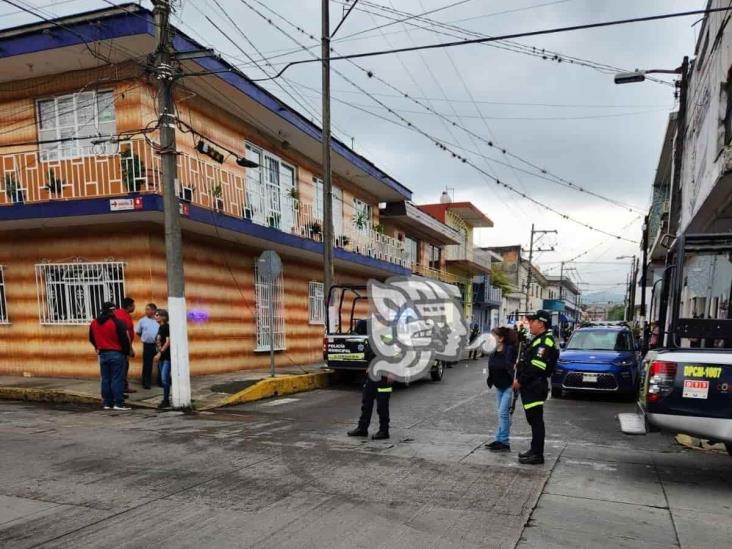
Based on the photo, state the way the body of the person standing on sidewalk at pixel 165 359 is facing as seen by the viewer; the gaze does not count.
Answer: to the viewer's left

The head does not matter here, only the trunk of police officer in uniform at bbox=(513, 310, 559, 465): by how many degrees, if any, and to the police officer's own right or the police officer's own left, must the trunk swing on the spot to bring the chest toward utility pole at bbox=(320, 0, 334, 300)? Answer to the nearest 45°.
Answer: approximately 45° to the police officer's own right

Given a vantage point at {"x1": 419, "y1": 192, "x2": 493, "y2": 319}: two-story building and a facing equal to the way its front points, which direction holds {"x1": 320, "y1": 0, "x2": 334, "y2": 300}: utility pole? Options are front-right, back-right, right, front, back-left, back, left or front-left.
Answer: front-right

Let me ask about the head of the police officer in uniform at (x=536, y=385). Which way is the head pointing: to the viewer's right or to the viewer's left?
to the viewer's left

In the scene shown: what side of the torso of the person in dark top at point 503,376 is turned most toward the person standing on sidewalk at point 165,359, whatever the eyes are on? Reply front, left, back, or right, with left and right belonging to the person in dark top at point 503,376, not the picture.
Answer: front

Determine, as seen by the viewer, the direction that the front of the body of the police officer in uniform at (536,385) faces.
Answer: to the viewer's left

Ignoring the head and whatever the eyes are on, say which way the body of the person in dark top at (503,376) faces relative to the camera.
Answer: to the viewer's left

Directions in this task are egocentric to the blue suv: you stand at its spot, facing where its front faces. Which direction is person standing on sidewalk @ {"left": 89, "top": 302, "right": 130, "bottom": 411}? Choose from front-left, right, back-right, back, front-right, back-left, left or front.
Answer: front-right

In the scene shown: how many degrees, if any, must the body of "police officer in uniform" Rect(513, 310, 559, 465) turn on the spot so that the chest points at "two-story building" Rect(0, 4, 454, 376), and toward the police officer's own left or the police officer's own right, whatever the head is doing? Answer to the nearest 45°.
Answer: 0° — they already face it

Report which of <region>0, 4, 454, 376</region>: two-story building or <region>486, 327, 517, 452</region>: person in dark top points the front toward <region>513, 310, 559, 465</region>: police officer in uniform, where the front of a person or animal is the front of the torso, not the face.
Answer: the two-story building

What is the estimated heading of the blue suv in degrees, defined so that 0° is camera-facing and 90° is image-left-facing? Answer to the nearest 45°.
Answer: approximately 0°
